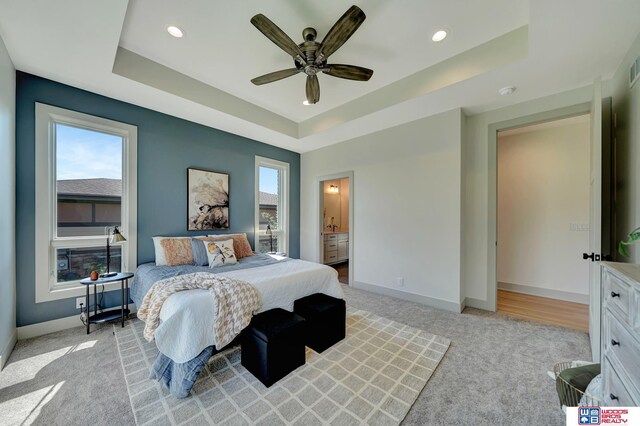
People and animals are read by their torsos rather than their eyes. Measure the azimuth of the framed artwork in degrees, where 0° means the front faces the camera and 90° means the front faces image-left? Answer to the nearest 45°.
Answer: approximately 315°

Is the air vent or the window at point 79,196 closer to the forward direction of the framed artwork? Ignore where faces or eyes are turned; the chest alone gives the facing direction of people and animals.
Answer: the air vent

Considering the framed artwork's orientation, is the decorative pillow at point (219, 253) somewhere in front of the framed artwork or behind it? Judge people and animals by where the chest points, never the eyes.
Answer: in front

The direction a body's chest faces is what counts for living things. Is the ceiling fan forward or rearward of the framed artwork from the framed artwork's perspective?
forward

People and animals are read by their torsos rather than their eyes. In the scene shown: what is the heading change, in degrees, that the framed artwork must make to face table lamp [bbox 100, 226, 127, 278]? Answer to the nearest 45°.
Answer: approximately 90° to its right

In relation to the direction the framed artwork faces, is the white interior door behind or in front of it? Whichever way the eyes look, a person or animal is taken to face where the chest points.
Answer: in front
